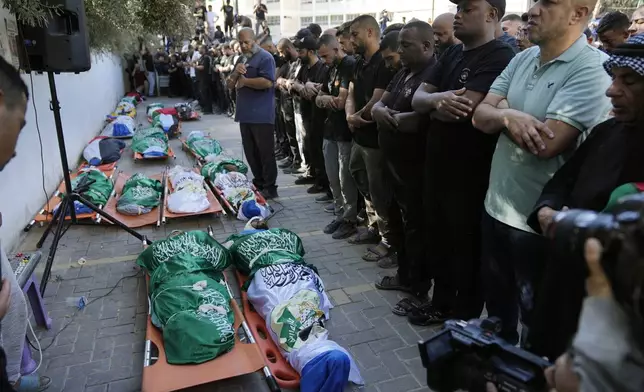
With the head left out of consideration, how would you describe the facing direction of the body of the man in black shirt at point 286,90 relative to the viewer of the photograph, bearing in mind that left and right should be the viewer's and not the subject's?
facing to the left of the viewer

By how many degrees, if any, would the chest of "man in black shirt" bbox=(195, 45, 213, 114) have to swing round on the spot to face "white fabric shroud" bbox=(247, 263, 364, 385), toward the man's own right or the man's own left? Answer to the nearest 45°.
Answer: approximately 90° to the man's own left

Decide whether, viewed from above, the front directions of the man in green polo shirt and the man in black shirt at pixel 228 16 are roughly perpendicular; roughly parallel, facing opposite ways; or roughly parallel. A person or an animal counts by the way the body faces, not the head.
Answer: roughly perpendicular

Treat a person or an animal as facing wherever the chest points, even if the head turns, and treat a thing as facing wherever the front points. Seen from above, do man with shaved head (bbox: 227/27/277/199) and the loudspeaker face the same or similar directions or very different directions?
very different directions

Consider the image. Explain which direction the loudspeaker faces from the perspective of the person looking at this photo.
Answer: facing away from the viewer and to the right of the viewer

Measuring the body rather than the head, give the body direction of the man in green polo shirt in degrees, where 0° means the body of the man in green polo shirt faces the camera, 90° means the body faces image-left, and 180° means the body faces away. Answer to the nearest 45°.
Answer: approximately 45°
